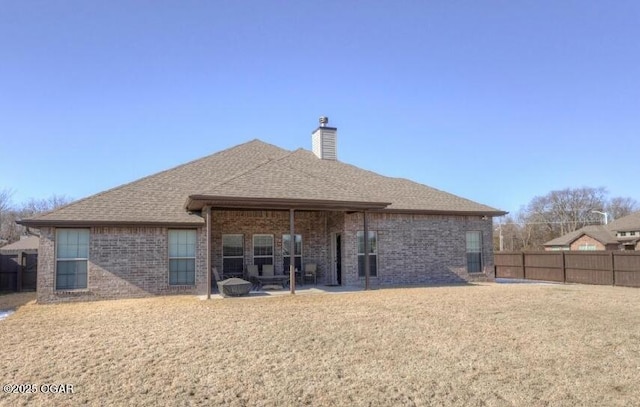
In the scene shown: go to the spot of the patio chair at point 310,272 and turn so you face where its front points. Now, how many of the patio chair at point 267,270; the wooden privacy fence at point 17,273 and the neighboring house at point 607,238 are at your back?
1

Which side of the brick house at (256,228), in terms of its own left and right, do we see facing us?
back

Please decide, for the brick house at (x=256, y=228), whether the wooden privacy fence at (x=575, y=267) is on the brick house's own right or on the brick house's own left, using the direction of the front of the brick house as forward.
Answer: on the brick house's own right

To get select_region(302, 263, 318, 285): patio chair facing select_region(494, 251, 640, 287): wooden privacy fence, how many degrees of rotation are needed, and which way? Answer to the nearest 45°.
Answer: approximately 135° to its left

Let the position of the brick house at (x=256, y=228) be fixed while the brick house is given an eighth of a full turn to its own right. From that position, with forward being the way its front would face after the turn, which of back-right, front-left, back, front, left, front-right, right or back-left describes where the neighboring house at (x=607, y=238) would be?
front

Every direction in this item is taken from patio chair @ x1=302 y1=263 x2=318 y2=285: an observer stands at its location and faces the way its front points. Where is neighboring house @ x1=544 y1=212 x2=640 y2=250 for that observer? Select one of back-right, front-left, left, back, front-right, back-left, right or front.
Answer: back

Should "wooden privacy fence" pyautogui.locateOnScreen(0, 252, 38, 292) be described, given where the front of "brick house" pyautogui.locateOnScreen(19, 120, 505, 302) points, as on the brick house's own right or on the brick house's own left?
on the brick house's own left
